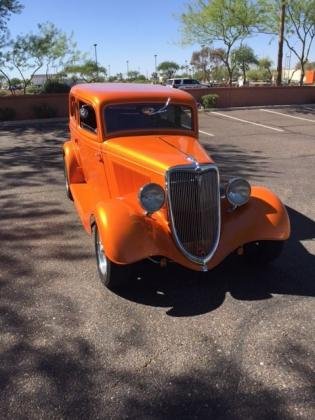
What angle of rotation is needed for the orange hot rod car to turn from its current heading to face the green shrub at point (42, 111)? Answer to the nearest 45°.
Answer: approximately 135° to its left

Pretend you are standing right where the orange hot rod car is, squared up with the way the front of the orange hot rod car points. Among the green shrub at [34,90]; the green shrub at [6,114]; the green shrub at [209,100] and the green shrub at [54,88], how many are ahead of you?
0

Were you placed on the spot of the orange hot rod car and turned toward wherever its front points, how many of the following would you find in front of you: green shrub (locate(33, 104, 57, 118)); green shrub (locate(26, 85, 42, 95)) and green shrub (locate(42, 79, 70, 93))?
0

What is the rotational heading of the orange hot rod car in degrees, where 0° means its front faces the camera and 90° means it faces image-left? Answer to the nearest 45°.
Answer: approximately 315°

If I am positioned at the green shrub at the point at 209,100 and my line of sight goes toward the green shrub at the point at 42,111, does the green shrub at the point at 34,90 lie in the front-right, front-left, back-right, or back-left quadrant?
front-right

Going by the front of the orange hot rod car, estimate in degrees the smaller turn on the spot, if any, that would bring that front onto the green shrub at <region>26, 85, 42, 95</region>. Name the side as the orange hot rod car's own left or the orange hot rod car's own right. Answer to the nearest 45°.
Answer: approximately 135° to the orange hot rod car's own left

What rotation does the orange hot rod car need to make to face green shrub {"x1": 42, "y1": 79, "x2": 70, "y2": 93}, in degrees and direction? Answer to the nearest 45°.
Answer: approximately 135° to its left

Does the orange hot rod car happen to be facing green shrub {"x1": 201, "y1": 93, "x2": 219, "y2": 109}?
no

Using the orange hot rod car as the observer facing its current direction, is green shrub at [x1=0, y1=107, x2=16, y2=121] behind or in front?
behind

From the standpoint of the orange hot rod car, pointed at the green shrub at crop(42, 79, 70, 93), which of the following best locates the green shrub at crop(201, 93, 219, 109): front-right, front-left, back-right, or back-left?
front-right

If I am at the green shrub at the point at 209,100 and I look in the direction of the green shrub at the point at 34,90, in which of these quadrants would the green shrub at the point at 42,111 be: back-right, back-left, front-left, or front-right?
front-left
